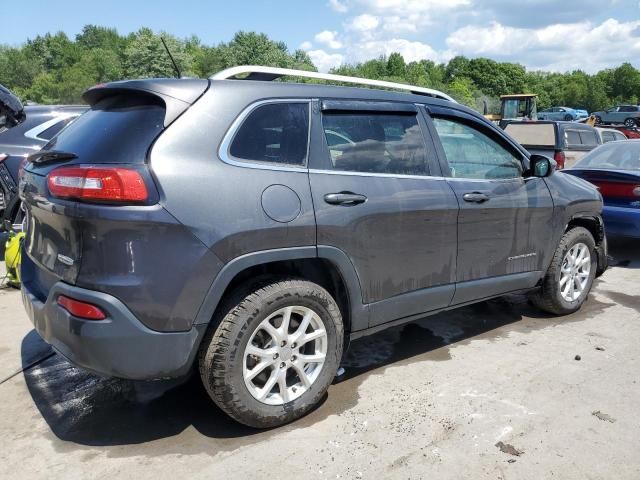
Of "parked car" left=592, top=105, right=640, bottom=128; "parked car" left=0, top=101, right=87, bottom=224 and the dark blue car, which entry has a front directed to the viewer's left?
"parked car" left=592, top=105, right=640, bottom=128

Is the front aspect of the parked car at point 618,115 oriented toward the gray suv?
no

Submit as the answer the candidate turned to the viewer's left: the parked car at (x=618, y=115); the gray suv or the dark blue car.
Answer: the parked car

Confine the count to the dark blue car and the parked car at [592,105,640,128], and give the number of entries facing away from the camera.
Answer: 1

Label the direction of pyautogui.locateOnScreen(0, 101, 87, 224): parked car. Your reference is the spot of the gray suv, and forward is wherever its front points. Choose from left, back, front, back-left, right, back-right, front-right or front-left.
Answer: left

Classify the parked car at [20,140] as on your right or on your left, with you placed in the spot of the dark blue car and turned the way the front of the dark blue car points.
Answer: on your left

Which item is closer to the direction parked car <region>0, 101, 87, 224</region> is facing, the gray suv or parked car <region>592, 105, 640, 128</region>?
the parked car

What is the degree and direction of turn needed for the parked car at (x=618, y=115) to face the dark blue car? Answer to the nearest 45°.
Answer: approximately 90° to its left

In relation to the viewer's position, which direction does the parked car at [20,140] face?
facing away from the viewer and to the right of the viewer

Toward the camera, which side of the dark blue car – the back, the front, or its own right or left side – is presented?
back

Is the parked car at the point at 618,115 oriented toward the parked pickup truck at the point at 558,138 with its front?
no

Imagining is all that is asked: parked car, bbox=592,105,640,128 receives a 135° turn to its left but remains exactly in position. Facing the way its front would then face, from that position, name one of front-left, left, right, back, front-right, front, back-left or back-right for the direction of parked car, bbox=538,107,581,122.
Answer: back

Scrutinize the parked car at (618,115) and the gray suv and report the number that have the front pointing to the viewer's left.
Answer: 1

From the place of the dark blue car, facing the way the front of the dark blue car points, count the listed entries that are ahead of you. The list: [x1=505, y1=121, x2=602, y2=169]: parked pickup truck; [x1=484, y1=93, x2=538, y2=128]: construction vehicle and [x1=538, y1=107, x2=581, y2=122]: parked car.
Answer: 3

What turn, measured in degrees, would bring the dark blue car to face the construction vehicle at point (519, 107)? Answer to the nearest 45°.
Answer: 0° — it already faces it

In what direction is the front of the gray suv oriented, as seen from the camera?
facing away from the viewer and to the right of the viewer

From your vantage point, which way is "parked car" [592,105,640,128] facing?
to the viewer's left

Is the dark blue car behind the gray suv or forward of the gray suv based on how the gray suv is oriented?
forward

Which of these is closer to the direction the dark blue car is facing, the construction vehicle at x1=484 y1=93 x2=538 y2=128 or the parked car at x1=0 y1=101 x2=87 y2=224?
the construction vehicle

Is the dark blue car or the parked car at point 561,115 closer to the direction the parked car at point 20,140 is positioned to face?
the parked car
